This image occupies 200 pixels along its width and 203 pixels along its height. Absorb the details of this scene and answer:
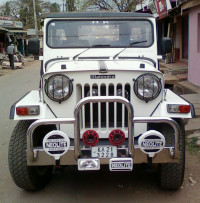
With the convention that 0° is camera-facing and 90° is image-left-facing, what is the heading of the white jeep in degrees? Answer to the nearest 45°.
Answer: approximately 0°

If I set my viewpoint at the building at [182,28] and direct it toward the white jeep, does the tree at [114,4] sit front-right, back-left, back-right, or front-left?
back-right

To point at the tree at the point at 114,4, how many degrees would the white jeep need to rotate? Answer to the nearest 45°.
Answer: approximately 180°

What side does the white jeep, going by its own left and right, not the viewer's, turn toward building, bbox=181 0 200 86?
back

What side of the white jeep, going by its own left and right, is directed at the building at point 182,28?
back
